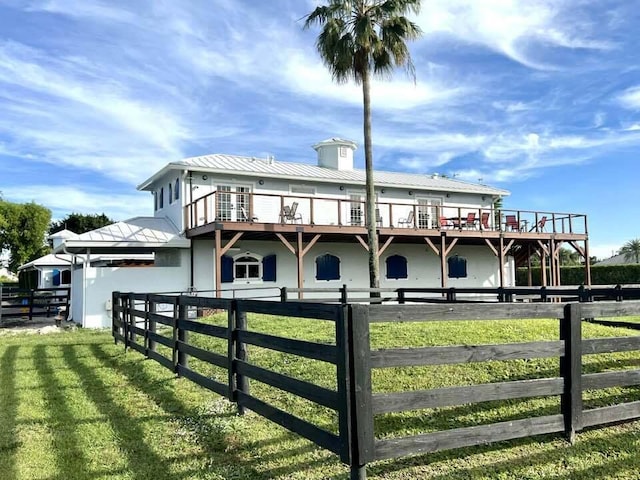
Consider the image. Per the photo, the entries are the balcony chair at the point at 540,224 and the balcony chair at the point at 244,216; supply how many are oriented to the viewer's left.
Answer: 1

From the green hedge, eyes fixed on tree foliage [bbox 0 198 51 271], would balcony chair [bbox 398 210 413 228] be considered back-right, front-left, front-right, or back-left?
front-left

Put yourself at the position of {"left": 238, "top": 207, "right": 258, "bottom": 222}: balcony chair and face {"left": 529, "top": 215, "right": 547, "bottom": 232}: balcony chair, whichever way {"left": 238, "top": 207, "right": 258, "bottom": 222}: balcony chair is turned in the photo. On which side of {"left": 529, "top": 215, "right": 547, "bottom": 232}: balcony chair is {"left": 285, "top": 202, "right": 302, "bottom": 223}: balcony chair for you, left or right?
right

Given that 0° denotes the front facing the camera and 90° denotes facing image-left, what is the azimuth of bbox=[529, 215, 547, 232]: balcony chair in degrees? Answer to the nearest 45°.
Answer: approximately 90°

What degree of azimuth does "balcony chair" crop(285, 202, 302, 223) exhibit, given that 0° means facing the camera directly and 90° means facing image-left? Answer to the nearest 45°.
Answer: approximately 45°

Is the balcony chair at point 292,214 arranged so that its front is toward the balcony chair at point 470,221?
no
